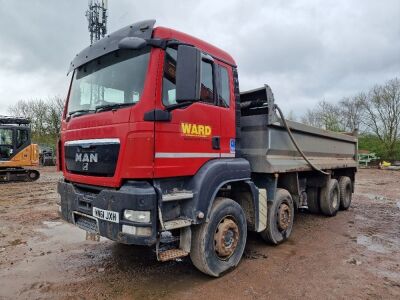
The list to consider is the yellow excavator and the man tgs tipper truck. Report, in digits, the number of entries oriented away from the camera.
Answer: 0

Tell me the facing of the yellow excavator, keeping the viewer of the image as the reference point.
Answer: facing to the left of the viewer

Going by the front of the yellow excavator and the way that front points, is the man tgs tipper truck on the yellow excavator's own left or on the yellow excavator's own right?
on the yellow excavator's own left

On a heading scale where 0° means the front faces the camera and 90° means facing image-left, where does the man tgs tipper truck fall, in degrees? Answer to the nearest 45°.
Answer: approximately 45°

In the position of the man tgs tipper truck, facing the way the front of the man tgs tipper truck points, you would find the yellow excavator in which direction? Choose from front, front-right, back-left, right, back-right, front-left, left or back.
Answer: right
